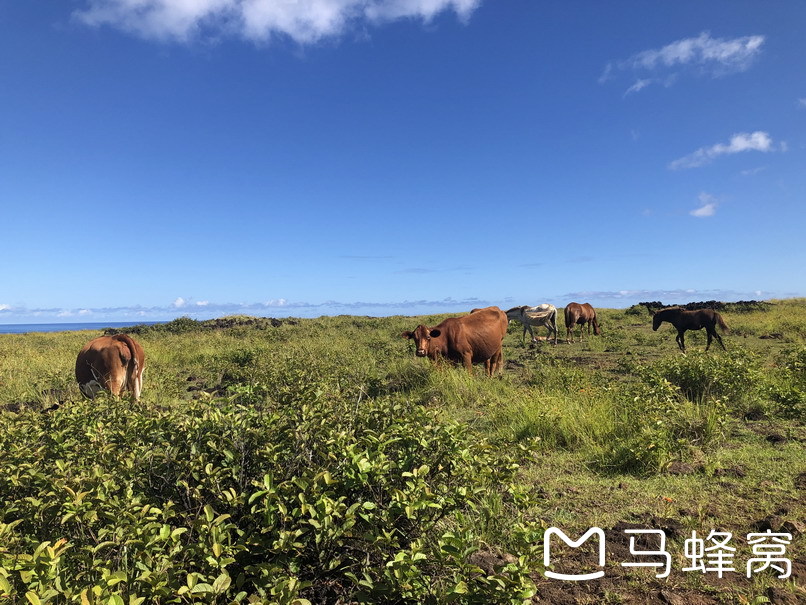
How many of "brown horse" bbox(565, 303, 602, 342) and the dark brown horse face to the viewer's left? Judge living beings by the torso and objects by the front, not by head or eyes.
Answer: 1

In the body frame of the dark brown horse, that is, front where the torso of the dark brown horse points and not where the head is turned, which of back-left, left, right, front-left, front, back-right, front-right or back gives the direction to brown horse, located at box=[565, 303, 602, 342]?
front-right

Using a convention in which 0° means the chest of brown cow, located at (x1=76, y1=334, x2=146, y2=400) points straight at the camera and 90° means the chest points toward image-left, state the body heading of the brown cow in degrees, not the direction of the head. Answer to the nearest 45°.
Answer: approximately 135°

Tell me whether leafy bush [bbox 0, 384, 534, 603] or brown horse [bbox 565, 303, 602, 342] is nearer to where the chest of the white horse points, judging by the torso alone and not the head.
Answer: the leafy bush

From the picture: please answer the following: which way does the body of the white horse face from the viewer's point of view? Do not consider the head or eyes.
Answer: to the viewer's left

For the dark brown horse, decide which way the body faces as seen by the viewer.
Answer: to the viewer's left

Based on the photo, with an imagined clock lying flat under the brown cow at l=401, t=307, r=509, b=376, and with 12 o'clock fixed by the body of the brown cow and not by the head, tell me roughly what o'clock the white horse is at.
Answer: The white horse is roughly at 5 o'clock from the brown cow.

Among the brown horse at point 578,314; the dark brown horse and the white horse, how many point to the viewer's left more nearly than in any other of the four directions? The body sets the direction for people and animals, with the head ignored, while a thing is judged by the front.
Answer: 2

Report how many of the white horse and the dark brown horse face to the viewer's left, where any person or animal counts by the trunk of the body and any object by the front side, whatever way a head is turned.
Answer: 2

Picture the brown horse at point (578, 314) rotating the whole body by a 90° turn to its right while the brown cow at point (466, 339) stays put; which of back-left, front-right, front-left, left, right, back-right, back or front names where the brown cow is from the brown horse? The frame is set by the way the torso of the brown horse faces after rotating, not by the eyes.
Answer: front-right

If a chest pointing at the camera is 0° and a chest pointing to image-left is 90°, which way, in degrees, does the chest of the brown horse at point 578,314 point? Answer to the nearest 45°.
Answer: approximately 225°

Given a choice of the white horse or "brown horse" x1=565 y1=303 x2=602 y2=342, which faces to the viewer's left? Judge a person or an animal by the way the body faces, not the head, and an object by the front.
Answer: the white horse

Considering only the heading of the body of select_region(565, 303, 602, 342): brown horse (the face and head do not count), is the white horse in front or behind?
behind
